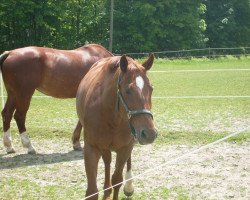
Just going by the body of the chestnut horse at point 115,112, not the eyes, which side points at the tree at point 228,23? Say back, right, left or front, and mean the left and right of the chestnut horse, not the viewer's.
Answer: back

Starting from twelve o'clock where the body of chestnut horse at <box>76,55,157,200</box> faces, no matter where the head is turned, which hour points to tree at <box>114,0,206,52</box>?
The tree is roughly at 6 o'clock from the chestnut horse.

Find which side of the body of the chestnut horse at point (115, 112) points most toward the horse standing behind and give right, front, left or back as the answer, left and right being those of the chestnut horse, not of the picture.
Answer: back

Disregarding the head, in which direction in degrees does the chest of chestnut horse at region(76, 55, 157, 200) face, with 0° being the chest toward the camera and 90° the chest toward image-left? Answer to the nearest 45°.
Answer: approximately 0°

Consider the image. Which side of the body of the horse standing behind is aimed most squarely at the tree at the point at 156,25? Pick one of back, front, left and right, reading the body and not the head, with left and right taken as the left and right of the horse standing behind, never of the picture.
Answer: left

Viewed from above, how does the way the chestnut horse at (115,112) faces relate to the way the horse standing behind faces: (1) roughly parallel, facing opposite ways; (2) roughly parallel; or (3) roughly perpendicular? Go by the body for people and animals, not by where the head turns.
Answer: roughly perpendicular

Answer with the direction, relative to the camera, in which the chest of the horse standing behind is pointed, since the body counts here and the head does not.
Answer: to the viewer's right

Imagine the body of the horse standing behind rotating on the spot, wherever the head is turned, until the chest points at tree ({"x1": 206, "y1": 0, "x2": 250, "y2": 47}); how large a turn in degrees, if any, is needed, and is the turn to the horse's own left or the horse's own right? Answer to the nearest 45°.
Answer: approximately 45° to the horse's own left

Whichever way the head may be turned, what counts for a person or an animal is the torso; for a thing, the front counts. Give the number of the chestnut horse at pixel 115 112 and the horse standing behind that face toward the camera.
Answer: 1

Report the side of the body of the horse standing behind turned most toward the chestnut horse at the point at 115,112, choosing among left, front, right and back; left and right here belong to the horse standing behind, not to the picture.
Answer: right
